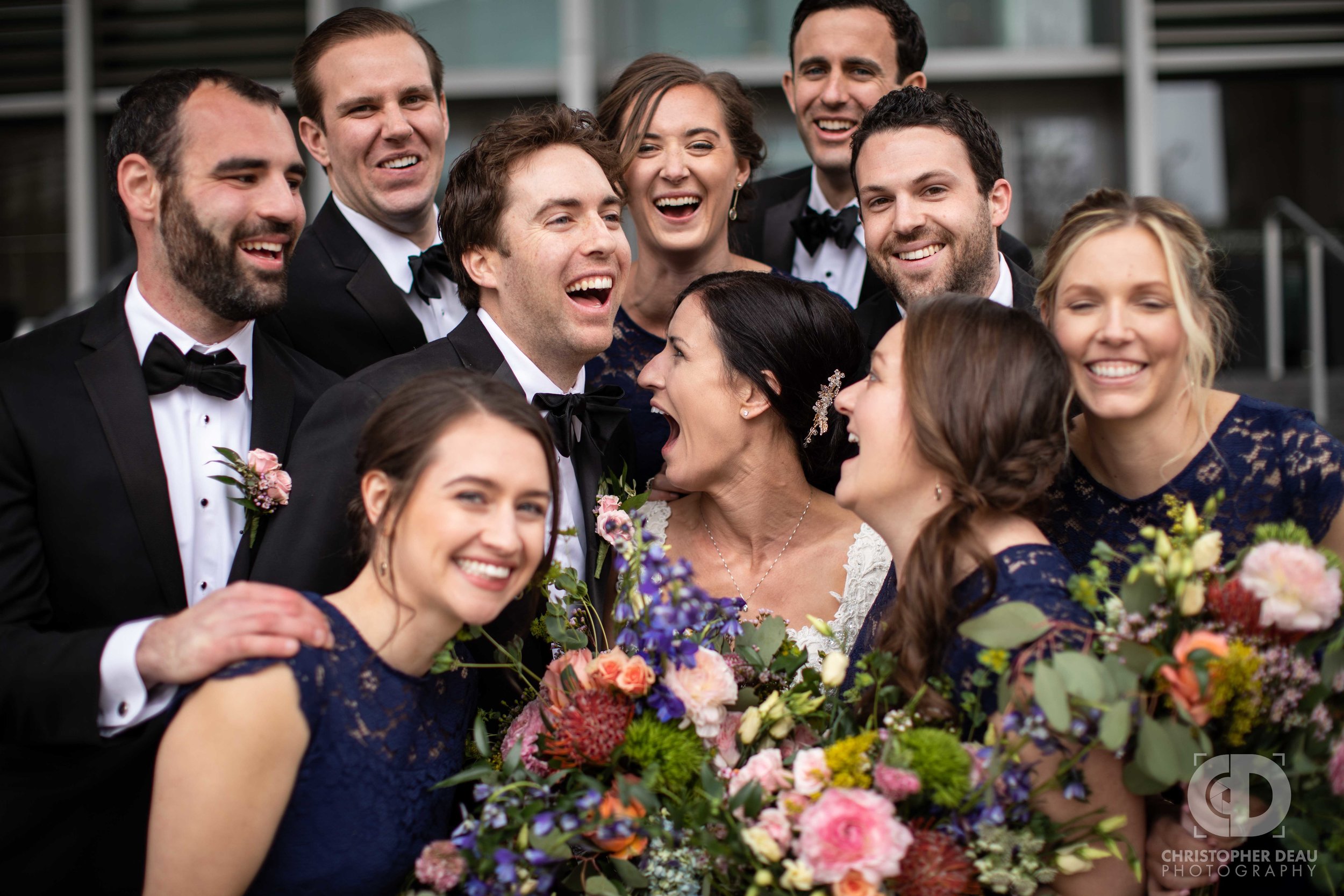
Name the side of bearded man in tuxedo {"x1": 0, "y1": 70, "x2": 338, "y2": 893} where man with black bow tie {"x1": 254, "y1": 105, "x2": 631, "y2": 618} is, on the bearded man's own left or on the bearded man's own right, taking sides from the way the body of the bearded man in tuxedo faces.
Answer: on the bearded man's own left

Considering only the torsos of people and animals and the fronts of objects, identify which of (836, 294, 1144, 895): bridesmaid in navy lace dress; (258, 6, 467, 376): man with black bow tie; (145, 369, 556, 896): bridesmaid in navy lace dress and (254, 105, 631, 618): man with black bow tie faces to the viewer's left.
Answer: (836, 294, 1144, 895): bridesmaid in navy lace dress

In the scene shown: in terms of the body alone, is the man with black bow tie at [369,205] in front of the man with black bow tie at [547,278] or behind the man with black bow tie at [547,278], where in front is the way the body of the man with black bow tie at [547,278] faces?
behind

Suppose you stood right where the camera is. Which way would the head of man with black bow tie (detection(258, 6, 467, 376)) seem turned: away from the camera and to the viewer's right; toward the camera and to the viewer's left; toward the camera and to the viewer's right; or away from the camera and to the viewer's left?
toward the camera and to the viewer's right

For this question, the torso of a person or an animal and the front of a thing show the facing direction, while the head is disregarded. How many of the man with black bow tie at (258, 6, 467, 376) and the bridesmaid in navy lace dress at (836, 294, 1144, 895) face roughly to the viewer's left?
1

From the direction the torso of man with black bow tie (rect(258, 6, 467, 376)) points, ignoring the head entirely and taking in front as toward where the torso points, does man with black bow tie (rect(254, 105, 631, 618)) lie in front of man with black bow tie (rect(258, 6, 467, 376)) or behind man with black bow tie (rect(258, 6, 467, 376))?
in front

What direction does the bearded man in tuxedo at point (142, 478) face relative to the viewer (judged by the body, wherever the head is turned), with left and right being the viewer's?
facing the viewer and to the right of the viewer

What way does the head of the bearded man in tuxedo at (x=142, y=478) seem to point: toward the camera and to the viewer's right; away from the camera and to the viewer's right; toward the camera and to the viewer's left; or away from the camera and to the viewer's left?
toward the camera and to the viewer's right

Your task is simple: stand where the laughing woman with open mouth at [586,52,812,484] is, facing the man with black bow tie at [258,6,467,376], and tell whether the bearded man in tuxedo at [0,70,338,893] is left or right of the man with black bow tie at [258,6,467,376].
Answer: left

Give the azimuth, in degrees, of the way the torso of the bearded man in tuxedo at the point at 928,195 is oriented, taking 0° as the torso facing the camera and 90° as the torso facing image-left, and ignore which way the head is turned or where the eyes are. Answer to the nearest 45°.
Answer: approximately 45°

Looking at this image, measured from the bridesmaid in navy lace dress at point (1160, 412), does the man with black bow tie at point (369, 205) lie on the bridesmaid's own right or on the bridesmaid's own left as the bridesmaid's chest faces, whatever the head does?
on the bridesmaid's own right

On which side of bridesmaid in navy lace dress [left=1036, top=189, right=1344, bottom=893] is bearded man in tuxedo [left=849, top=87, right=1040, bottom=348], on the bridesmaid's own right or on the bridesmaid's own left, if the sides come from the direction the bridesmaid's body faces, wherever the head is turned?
on the bridesmaid's own right

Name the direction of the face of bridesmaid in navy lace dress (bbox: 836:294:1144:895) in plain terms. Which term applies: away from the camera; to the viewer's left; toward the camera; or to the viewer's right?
to the viewer's left

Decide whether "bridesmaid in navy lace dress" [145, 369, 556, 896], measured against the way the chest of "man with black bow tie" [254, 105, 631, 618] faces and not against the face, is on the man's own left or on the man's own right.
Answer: on the man's own right
